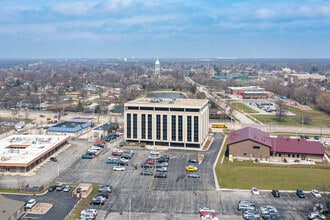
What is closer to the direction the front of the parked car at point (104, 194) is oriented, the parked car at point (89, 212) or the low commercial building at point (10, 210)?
the low commercial building

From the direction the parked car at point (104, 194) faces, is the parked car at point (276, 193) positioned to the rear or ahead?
to the rear

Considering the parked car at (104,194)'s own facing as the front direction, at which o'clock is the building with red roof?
The building with red roof is roughly at 5 o'clock from the parked car.

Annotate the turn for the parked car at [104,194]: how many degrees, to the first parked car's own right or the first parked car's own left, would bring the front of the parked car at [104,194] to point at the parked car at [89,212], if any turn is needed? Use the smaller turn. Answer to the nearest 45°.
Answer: approximately 90° to the first parked car's own left

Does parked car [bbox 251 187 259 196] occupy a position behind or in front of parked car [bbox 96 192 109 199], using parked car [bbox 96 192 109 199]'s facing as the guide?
behind

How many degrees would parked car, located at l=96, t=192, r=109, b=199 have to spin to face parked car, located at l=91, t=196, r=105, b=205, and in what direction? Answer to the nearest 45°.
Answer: approximately 90° to its left

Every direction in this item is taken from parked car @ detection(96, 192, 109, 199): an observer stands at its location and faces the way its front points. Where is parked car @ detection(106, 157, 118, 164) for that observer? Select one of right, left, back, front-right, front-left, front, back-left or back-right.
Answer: right

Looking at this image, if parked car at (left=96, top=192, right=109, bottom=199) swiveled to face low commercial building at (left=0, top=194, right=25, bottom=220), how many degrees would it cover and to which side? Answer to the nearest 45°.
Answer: approximately 45° to its left

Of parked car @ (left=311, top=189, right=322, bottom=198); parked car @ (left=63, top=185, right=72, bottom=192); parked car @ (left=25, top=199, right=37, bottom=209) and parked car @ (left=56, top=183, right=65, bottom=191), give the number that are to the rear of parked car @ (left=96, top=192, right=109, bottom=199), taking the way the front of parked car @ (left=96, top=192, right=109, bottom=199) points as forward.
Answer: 1

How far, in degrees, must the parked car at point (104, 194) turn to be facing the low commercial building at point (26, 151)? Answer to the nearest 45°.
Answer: approximately 45° to its right

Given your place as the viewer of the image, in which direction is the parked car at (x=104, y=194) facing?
facing to the left of the viewer

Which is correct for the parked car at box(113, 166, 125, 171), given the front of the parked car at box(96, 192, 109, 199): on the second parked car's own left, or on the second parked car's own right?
on the second parked car's own right

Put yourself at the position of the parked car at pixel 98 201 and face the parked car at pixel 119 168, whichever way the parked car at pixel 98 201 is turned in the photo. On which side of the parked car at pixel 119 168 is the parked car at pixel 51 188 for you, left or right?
left
